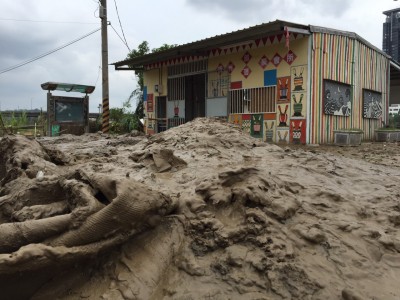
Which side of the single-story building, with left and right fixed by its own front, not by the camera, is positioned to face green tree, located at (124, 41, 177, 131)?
right

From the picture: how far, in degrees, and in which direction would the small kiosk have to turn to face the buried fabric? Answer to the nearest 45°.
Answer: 0° — it already faces it

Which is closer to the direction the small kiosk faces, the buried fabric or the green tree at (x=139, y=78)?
the buried fabric

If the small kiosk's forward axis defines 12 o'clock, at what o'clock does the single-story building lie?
The single-story building is roughly at 10 o'clock from the small kiosk.

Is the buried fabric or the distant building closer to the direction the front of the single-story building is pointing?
the buried fabric

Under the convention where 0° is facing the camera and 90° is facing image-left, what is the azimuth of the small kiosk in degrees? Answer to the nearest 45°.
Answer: approximately 0°

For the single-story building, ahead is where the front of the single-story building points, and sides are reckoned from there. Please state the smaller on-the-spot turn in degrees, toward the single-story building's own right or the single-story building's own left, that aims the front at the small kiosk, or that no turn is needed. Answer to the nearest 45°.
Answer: approximately 45° to the single-story building's own right

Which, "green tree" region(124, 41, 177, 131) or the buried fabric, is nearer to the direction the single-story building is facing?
the buried fabric

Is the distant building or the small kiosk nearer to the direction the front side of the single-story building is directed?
the small kiosk

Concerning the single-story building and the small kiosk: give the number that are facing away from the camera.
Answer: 0

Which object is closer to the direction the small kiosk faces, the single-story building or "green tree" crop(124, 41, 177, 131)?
the single-story building

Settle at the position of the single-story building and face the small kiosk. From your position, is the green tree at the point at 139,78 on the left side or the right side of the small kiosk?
right

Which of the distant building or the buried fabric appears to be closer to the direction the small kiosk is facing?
the buried fabric

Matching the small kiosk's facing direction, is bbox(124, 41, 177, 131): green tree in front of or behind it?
behind

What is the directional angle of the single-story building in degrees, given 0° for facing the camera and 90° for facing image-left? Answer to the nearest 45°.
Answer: approximately 45°
